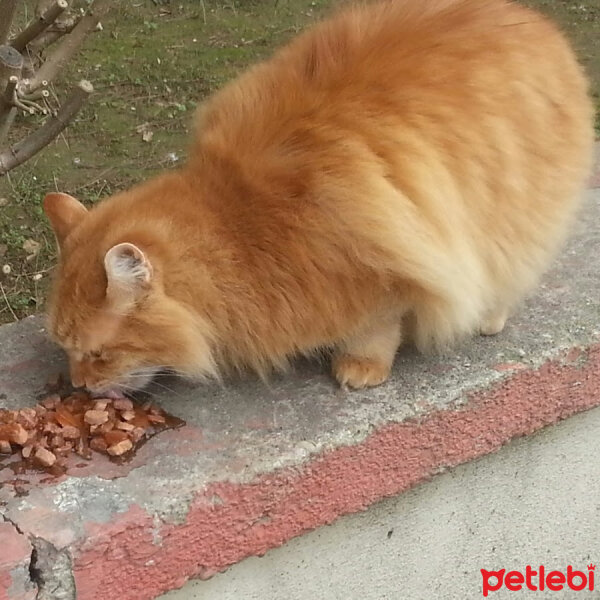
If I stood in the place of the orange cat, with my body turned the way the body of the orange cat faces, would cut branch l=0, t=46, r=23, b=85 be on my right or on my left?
on my right

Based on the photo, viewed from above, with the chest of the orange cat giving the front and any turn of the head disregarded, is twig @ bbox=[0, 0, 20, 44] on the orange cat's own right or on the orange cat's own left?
on the orange cat's own right

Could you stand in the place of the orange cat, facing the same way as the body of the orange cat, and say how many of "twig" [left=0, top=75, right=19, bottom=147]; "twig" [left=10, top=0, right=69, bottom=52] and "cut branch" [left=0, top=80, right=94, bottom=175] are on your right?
3

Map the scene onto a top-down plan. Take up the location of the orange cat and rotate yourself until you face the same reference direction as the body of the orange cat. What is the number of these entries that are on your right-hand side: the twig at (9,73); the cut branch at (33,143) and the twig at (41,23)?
3

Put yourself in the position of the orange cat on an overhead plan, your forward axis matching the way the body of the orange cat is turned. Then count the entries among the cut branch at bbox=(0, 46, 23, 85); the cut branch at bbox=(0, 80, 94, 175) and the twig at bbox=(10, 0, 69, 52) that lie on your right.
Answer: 3

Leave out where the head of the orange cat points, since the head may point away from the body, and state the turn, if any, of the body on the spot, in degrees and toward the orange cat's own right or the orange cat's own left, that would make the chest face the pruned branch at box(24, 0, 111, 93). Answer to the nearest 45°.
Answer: approximately 90° to the orange cat's own right

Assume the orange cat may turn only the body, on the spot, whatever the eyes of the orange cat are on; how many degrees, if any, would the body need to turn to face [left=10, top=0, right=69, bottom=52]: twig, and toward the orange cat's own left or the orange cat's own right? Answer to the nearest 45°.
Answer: approximately 90° to the orange cat's own right

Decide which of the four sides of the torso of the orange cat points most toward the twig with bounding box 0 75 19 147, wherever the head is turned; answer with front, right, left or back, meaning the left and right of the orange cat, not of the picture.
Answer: right

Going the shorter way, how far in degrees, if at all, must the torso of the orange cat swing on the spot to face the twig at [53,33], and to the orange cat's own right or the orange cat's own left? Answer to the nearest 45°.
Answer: approximately 90° to the orange cat's own right

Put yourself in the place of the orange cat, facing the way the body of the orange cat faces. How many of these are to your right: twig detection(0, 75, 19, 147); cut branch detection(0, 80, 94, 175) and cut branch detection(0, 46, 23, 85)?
3

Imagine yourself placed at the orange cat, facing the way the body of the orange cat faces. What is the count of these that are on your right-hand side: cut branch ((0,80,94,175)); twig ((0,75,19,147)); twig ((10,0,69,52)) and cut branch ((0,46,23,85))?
4

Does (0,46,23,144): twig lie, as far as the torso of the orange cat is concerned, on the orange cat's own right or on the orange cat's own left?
on the orange cat's own right

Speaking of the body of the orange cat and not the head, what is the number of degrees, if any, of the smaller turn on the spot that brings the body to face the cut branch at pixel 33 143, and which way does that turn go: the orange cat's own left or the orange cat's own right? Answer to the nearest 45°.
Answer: approximately 90° to the orange cat's own right

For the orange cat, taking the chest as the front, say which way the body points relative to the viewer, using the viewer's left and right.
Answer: facing the viewer and to the left of the viewer
